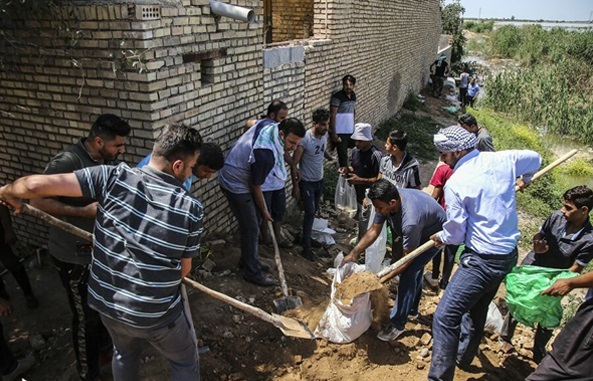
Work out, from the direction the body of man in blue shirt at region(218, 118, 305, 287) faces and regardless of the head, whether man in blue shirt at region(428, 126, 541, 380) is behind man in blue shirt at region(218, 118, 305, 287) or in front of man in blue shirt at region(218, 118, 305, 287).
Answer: in front

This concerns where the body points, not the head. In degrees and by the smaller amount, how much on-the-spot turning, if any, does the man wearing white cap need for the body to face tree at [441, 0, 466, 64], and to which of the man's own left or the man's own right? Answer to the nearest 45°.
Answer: approximately 135° to the man's own right

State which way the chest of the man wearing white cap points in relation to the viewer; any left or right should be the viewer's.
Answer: facing the viewer and to the left of the viewer

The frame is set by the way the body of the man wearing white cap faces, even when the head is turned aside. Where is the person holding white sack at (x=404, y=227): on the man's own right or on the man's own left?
on the man's own left

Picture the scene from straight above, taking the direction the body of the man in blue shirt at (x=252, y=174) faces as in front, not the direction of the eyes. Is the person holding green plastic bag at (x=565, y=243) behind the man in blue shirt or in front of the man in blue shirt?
in front

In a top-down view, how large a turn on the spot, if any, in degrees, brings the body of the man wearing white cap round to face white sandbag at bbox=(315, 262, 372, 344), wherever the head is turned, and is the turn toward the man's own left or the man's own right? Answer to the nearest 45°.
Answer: approximately 45° to the man's own left

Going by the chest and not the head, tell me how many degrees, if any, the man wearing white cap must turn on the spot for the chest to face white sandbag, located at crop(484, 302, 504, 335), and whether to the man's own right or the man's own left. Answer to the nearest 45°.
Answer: approximately 90° to the man's own left

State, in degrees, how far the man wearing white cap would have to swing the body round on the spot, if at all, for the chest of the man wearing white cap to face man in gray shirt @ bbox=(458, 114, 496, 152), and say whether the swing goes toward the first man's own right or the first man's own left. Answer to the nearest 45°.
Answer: approximately 135° to the first man's own left

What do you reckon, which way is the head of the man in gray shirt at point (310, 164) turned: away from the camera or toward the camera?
toward the camera
